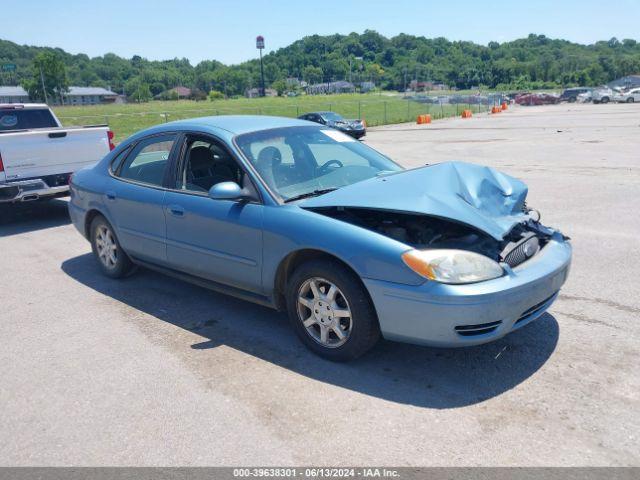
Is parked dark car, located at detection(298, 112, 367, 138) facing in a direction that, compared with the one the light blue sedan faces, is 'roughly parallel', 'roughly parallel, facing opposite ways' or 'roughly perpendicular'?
roughly parallel

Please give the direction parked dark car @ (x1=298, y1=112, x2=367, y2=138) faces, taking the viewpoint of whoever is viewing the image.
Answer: facing the viewer and to the right of the viewer

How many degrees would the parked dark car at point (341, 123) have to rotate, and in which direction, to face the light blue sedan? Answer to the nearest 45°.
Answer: approximately 45° to its right

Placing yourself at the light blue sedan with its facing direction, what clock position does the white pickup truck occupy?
The white pickup truck is roughly at 6 o'clock from the light blue sedan.

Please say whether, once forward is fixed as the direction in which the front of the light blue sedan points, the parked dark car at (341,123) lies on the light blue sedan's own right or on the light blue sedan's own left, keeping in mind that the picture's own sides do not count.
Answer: on the light blue sedan's own left

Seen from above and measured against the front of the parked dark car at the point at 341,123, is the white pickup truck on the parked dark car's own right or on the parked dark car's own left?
on the parked dark car's own right

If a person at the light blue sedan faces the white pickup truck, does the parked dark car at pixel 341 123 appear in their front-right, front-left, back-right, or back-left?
front-right

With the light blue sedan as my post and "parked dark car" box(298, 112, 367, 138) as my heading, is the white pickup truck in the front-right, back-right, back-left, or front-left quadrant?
front-left

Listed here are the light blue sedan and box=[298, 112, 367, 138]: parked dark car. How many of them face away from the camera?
0
